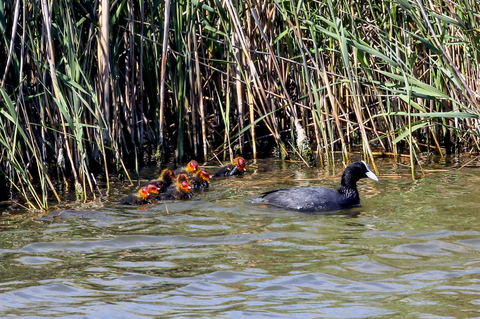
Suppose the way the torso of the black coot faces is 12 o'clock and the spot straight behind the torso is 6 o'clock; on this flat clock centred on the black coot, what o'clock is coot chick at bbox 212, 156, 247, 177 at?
The coot chick is roughly at 8 o'clock from the black coot.

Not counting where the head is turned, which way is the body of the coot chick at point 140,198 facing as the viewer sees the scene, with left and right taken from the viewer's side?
facing to the right of the viewer

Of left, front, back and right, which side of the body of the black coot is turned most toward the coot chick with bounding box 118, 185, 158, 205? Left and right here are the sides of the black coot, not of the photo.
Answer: back

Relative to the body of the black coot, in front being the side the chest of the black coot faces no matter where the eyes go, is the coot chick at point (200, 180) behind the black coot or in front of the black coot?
behind

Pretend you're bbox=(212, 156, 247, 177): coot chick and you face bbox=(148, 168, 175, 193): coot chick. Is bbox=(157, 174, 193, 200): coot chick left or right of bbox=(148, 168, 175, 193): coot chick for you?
left

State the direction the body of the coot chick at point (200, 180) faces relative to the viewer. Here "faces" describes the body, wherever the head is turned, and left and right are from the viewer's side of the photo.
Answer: facing to the right of the viewer

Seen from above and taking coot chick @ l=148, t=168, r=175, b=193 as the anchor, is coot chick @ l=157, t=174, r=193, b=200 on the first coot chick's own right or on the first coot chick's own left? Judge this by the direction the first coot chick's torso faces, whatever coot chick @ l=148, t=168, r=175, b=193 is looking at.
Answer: on the first coot chick's own right

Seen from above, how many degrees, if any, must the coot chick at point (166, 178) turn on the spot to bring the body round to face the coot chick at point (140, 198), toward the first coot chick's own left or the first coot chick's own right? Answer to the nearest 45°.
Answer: approximately 90° to the first coot chick's own right
